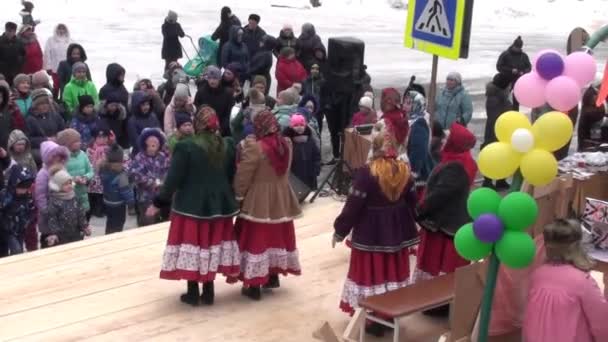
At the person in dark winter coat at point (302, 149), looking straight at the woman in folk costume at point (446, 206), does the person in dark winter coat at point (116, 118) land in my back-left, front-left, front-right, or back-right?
back-right

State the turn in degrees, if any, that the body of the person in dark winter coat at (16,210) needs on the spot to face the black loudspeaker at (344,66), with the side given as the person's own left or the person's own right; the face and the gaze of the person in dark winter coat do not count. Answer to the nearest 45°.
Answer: approximately 90° to the person's own left

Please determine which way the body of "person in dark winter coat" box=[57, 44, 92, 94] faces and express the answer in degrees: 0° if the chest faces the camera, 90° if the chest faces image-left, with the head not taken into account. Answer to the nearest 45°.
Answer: approximately 0°

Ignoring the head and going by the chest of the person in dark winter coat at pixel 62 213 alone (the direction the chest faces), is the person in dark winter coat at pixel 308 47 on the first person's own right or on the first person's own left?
on the first person's own left

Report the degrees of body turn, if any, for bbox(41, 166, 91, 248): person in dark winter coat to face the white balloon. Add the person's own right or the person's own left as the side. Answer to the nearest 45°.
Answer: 0° — they already face it

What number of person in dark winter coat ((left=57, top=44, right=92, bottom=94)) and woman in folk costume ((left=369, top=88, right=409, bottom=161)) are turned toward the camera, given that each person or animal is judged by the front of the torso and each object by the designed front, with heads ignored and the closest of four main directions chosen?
1

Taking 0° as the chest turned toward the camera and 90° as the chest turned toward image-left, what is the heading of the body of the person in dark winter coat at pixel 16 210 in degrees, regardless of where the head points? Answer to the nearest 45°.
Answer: approximately 315°

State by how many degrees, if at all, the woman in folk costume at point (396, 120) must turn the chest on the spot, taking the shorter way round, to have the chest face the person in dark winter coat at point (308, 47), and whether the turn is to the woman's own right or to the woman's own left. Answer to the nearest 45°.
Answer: approximately 45° to the woman's own right

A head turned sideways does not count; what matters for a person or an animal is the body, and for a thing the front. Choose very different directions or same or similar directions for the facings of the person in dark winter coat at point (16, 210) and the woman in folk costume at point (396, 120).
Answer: very different directions

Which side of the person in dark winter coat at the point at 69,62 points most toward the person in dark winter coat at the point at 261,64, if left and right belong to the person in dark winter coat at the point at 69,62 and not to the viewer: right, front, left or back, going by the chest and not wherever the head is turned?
left
